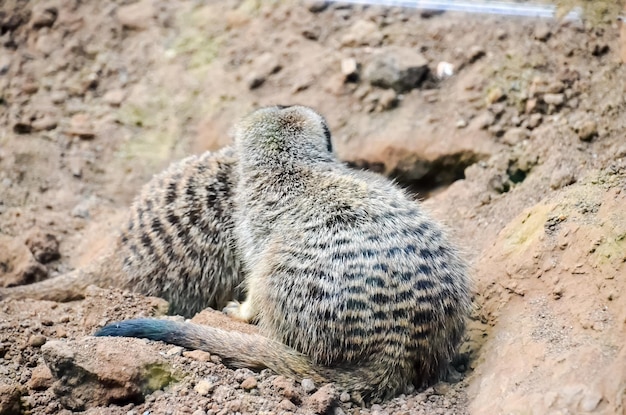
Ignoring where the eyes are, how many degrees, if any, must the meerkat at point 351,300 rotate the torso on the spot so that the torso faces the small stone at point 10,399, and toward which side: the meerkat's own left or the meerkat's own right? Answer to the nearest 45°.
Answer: approximately 45° to the meerkat's own left

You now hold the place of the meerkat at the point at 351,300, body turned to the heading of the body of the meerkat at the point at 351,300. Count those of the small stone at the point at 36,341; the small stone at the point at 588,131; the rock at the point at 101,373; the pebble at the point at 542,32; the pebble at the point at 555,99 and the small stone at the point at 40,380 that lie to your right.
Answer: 3

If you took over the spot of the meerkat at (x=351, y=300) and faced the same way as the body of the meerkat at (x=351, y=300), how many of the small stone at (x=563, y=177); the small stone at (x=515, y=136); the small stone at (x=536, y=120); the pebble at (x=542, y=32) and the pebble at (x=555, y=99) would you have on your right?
5

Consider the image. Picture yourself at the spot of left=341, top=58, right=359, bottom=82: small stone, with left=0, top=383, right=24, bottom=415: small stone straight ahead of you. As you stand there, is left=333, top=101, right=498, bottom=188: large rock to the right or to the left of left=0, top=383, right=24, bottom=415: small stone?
left

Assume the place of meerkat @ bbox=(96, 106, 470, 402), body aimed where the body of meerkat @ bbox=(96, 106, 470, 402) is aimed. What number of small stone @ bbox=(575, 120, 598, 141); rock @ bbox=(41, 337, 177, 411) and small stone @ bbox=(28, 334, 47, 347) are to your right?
1

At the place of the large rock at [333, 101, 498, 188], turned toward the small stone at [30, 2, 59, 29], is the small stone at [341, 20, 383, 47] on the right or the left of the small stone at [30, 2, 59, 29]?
right

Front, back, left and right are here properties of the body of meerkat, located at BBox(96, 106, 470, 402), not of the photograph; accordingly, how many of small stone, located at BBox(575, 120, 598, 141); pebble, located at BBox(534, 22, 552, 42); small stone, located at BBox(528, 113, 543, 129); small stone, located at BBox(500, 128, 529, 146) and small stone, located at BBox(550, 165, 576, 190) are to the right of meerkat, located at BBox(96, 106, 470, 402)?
5

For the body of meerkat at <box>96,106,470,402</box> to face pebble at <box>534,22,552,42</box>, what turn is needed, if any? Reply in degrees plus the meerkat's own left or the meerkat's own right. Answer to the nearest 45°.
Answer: approximately 90° to the meerkat's own right

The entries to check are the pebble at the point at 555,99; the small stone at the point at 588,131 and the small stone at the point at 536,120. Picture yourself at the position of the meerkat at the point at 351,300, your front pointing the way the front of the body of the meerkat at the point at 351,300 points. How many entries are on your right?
3

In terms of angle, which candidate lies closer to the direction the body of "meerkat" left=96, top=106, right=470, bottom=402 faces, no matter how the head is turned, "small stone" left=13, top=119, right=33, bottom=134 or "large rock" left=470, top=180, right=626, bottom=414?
the small stone

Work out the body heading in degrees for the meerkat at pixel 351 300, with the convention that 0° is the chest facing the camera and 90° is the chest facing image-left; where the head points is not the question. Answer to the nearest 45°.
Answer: approximately 135°

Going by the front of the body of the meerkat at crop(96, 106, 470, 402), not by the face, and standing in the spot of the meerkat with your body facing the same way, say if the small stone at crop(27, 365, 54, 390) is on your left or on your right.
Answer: on your left

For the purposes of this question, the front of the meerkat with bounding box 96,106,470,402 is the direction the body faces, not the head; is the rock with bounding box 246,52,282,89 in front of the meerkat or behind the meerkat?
in front

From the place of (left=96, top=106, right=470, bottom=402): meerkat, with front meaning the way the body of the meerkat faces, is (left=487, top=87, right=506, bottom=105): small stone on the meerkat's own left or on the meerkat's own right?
on the meerkat's own right
